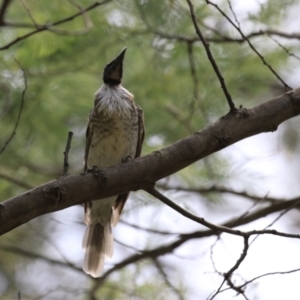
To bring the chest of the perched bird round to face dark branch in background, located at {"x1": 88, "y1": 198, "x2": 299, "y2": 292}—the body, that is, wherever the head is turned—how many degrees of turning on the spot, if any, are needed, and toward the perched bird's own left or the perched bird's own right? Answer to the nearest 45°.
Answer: approximately 135° to the perched bird's own left

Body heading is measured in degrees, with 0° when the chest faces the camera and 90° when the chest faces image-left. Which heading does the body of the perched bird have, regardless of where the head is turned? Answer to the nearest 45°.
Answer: approximately 0°
